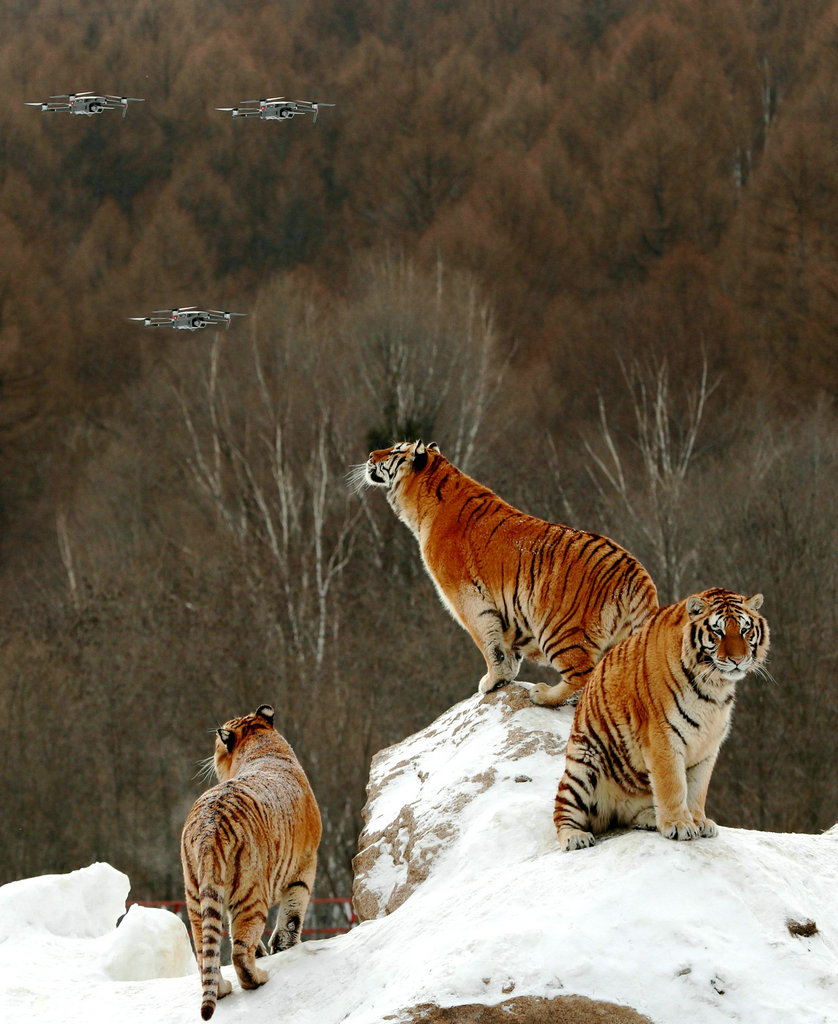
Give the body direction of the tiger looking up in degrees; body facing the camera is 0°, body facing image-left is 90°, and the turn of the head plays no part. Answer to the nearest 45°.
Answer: approximately 90°

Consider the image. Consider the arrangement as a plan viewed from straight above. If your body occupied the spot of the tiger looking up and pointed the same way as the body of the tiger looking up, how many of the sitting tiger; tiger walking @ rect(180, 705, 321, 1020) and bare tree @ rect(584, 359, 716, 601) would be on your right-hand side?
1

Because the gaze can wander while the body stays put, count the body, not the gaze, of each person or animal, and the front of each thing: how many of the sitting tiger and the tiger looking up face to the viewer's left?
1

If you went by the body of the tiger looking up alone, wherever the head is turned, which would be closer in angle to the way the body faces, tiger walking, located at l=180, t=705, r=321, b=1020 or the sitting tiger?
the tiger walking

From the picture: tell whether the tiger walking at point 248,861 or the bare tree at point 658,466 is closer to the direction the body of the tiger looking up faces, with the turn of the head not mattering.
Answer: the tiger walking

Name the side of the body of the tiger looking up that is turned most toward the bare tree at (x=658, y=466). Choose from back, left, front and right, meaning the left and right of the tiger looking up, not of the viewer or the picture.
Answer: right

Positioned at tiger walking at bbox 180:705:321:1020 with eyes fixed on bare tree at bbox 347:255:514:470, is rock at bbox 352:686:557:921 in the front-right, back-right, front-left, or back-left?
front-right

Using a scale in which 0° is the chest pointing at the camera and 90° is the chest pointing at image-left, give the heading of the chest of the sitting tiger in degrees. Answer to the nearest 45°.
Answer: approximately 315°

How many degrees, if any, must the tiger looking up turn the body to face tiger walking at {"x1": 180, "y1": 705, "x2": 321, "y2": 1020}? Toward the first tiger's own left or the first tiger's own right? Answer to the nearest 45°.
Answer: approximately 45° to the first tiger's own left
